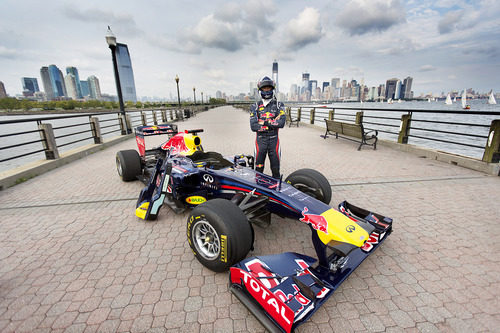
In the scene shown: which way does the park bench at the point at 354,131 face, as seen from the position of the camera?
facing away from the viewer and to the right of the viewer

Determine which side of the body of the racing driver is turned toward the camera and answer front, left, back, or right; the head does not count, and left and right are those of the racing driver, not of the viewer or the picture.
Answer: front

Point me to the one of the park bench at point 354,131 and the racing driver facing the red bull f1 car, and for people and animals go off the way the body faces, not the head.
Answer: the racing driver

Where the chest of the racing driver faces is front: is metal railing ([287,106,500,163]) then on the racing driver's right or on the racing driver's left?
on the racing driver's left

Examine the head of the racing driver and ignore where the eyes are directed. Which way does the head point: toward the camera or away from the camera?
toward the camera

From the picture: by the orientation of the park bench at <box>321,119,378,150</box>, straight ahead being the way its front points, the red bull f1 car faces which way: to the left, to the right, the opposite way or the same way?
to the right

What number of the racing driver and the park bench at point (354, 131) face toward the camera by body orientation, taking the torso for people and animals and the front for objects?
1

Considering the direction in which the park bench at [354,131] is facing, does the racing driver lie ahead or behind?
behind

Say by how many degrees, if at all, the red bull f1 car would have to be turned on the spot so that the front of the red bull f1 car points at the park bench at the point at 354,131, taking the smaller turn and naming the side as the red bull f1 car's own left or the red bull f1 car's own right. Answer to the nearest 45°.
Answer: approximately 90° to the red bull f1 car's own left

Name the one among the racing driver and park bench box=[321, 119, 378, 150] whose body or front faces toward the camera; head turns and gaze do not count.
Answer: the racing driver

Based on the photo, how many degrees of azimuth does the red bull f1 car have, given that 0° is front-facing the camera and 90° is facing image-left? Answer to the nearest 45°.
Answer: approximately 315°

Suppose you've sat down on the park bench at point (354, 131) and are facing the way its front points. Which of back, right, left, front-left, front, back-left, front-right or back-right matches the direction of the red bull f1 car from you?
back-right

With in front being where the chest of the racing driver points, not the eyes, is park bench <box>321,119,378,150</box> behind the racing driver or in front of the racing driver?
behind
